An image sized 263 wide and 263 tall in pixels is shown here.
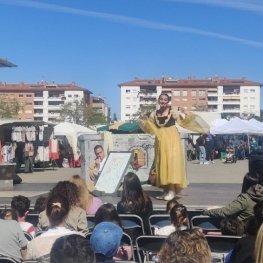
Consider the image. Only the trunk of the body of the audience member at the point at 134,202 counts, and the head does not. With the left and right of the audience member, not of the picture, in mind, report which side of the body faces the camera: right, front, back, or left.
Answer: back

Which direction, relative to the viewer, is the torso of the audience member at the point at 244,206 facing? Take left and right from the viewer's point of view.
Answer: facing away from the viewer and to the left of the viewer

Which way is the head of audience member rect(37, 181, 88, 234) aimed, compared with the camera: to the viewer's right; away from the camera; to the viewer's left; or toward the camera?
away from the camera

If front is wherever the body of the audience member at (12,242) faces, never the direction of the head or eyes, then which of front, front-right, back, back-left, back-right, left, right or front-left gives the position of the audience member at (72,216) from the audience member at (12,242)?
front-right

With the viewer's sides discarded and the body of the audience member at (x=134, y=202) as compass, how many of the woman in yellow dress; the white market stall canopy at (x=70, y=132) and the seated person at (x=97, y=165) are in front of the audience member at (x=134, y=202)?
3

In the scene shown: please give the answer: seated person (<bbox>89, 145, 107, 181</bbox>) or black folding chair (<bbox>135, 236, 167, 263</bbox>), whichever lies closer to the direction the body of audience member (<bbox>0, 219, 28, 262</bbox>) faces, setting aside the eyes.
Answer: the seated person

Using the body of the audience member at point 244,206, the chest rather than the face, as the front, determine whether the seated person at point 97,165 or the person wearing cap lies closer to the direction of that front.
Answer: the seated person

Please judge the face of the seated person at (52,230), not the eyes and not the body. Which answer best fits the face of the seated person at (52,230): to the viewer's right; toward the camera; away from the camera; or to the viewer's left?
away from the camera

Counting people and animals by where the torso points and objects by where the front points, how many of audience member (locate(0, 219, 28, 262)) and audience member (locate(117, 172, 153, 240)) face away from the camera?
2

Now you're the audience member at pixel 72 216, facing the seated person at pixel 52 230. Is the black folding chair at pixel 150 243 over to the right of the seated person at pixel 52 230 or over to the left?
left

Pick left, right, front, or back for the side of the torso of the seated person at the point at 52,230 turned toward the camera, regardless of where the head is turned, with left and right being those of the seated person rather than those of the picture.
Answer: back

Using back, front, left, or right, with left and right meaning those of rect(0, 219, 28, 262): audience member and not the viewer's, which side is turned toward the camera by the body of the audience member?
back

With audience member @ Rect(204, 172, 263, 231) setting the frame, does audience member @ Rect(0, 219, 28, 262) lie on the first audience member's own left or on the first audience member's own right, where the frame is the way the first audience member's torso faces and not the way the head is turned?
on the first audience member's own left

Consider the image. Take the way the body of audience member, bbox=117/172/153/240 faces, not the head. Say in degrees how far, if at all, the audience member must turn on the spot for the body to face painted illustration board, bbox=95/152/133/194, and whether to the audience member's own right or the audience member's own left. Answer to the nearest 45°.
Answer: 0° — they already face it
